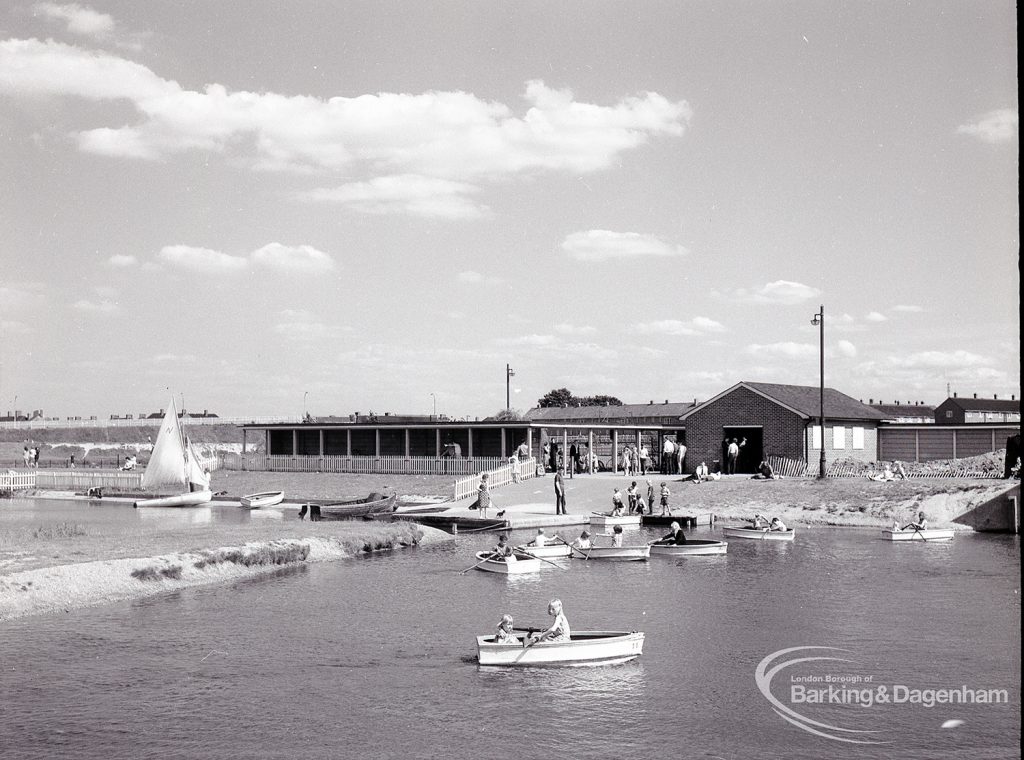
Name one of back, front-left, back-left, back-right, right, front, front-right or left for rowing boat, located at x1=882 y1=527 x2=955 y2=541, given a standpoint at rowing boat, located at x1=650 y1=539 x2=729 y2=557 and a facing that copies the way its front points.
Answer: front-left

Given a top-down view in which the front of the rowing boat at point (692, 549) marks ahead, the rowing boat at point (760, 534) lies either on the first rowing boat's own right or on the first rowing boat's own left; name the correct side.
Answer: on the first rowing boat's own left

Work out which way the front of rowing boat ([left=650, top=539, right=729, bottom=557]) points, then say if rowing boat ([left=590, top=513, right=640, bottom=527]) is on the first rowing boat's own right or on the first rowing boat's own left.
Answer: on the first rowing boat's own left

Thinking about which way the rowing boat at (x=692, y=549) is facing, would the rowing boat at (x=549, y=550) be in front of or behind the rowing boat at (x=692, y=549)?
behind

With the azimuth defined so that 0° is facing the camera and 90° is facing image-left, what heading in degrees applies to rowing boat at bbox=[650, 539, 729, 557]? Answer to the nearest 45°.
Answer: approximately 270°

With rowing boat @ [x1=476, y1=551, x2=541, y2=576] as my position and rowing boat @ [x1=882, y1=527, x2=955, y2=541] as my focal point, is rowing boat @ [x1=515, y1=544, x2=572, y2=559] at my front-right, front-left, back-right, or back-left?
front-left
